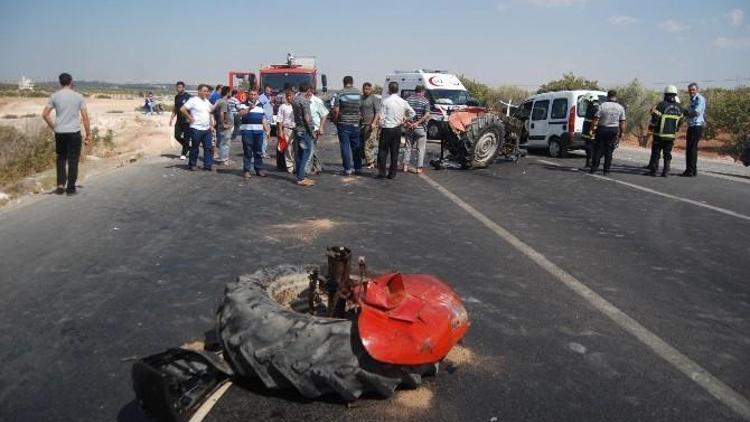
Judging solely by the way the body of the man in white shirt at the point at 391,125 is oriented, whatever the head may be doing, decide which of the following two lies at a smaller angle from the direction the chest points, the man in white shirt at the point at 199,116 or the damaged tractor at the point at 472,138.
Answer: the damaged tractor

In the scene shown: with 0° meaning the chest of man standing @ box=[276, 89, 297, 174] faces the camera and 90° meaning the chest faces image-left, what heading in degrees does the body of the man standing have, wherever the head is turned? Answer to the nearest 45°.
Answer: approximately 315°

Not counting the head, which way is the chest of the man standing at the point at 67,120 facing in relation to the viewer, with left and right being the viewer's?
facing away from the viewer

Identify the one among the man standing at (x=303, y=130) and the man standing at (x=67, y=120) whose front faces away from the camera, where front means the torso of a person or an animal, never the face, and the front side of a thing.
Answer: the man standing at (x=67, y=120)

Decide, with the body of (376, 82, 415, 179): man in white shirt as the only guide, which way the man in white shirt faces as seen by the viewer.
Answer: away from the camera
